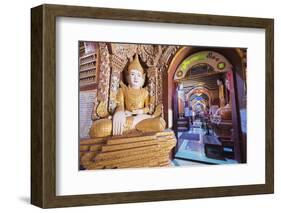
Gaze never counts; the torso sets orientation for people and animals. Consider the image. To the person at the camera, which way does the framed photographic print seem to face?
facing the viewer and to the right of the viewer
